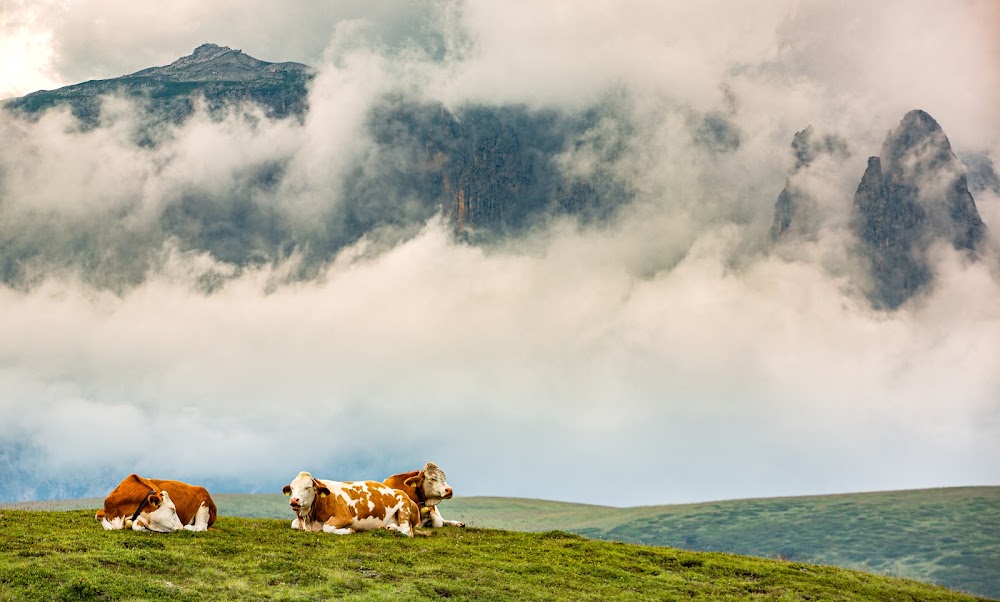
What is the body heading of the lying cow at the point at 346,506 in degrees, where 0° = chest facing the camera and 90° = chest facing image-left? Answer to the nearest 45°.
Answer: approximately 90°

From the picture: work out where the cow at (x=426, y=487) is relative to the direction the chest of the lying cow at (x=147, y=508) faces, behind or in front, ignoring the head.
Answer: behind

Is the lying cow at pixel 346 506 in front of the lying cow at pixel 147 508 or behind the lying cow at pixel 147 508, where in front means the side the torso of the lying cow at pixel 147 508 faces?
behind

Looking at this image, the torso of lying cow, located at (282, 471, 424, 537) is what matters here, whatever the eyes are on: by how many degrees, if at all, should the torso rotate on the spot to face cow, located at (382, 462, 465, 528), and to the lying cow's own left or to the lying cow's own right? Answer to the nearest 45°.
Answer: approximately 135° to the lying cow's own right

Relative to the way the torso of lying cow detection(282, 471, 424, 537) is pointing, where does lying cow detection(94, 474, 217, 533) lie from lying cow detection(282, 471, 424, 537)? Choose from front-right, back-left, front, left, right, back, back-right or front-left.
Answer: front-left

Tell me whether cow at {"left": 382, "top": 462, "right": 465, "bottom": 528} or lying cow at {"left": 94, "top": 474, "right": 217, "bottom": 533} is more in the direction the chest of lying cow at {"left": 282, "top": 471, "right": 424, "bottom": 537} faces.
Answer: the lying cow
